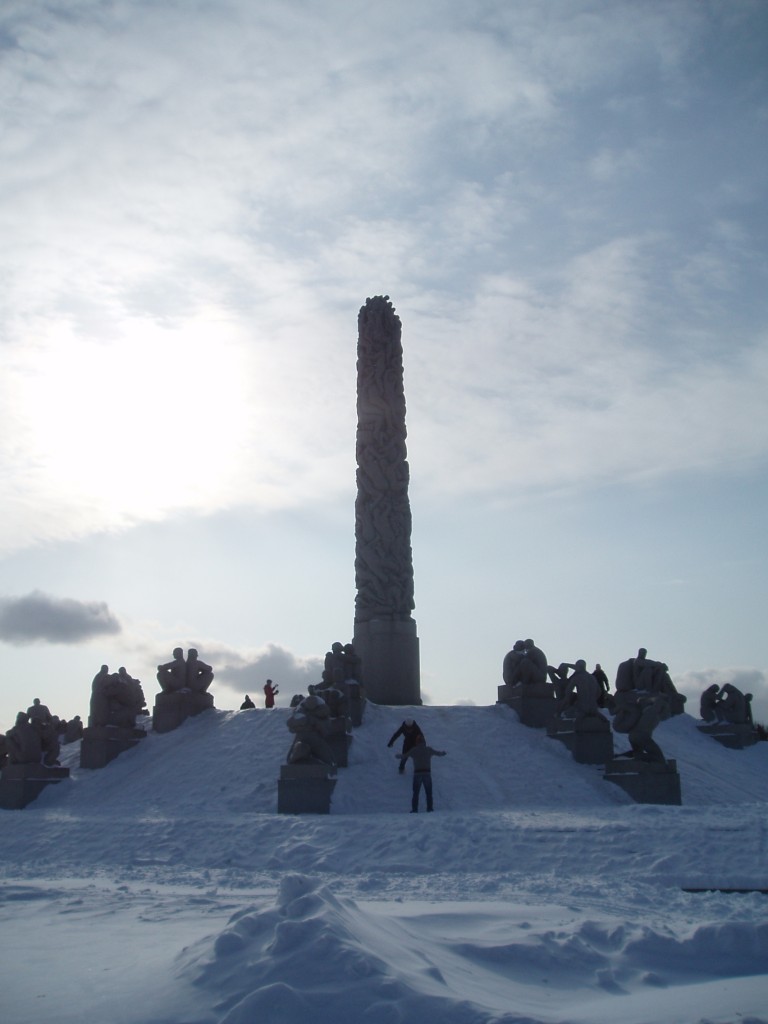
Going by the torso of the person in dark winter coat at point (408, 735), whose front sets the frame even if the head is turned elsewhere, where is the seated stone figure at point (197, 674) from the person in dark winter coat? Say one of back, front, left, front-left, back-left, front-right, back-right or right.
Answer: back-right

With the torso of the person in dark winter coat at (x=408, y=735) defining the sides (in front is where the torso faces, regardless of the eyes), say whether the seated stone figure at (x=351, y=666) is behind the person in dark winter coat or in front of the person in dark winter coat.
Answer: behind

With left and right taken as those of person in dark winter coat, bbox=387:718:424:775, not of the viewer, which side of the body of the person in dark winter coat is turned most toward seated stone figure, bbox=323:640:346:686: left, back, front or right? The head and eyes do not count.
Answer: back

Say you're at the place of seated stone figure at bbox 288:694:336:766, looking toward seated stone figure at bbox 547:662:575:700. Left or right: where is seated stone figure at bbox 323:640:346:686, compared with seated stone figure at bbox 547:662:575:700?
left

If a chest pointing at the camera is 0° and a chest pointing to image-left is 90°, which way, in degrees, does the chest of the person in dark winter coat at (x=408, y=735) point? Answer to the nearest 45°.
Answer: approximately 0°

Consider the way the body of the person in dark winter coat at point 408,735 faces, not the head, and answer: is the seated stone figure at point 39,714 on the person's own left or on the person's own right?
on the person's own right

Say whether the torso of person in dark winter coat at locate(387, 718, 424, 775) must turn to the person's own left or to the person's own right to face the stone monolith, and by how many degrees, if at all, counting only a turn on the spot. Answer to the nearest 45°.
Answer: approximately 180°

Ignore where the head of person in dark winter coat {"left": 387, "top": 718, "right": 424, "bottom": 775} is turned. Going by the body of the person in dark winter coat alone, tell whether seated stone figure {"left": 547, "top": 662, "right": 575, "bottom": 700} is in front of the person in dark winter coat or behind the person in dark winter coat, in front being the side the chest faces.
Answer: behind

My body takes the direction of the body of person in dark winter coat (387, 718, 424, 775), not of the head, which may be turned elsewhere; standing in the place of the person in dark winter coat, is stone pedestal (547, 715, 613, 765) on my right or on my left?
on my left

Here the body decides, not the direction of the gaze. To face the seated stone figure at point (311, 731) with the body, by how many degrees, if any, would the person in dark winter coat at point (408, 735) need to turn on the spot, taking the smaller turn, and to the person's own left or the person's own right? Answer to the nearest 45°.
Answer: approximately 90° to the person's own right

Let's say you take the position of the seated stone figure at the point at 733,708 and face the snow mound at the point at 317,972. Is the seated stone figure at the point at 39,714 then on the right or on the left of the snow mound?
right
